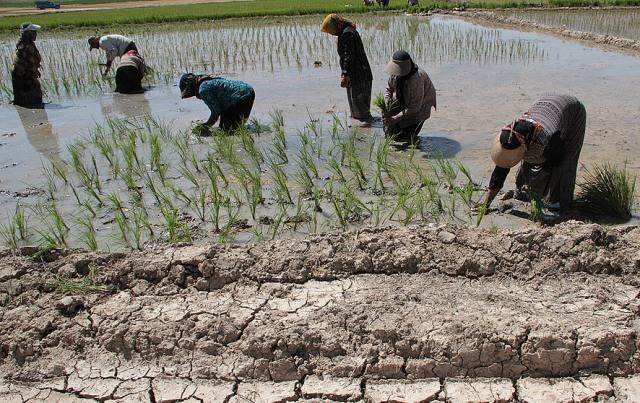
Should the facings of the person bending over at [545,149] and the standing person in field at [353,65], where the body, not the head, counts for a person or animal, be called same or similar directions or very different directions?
same or similar directions

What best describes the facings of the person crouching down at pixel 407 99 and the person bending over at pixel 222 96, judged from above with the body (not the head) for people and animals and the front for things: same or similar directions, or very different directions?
same or similar directions

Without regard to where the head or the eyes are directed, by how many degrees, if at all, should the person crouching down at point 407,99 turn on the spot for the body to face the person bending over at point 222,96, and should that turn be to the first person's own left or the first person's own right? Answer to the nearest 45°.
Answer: approximately 45° to the first person's own right

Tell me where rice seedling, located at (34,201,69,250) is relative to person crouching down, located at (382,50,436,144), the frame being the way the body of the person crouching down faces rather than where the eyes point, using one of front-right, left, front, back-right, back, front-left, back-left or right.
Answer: front

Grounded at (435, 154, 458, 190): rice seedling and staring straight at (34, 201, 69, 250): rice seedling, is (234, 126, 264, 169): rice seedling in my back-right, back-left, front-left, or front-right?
front-right

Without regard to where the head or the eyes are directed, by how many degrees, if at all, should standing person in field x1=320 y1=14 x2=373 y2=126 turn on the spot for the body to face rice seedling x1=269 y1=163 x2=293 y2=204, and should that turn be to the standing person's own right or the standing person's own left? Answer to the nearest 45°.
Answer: approximately 90° to the standing person's own left

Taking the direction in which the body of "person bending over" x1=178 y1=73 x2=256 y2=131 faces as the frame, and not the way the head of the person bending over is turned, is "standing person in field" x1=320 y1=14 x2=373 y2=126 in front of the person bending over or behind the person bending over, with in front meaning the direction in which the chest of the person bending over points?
behind

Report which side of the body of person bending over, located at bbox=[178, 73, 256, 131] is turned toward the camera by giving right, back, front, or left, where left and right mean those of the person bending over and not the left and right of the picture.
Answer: left

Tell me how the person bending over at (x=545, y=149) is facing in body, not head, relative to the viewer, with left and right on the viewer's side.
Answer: facing the viewer and to the left of the viewer

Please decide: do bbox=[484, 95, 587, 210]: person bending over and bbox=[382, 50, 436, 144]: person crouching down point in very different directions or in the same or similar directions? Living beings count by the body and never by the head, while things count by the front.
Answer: same or similar directions

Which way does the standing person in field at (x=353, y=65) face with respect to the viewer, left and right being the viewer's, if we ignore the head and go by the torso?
facing to the left of the viewer

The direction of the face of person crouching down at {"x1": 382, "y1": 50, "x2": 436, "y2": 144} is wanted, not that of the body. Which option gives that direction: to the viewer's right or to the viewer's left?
to the viewer's left

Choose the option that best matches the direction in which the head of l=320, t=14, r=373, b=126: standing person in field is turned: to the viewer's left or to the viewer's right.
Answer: to the viewer's left

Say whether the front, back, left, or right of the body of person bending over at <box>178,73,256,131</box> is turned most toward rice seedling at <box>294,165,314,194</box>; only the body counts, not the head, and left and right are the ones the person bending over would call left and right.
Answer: left

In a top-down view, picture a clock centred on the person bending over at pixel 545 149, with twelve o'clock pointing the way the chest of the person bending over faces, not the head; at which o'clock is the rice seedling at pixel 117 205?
The rice seedling is roughly at 1 o'clock from the person bending over.
